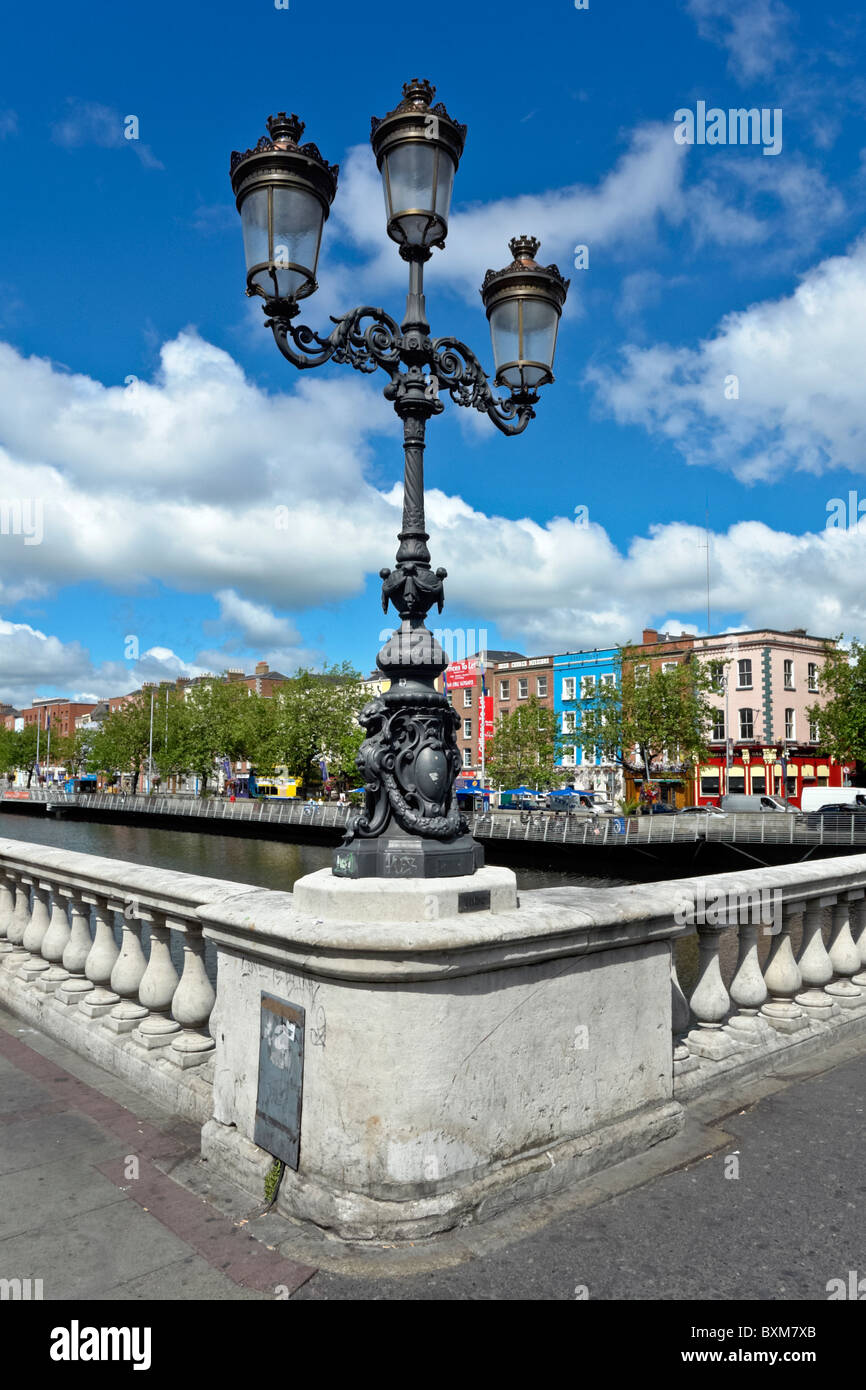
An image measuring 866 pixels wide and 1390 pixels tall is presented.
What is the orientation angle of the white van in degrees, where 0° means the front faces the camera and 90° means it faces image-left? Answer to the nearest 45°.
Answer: approximately 270°

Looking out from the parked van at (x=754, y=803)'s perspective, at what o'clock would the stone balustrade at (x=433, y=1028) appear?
The stone balustrade is roughly at 3 o'clock from the parked van.

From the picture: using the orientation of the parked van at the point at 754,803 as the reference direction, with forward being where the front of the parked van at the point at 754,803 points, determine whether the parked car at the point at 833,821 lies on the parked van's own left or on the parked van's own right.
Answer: on the parked van's own right

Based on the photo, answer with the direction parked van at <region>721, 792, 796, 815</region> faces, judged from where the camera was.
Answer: facing to the right of the viewer

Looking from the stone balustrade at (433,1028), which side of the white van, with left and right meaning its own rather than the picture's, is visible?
right
